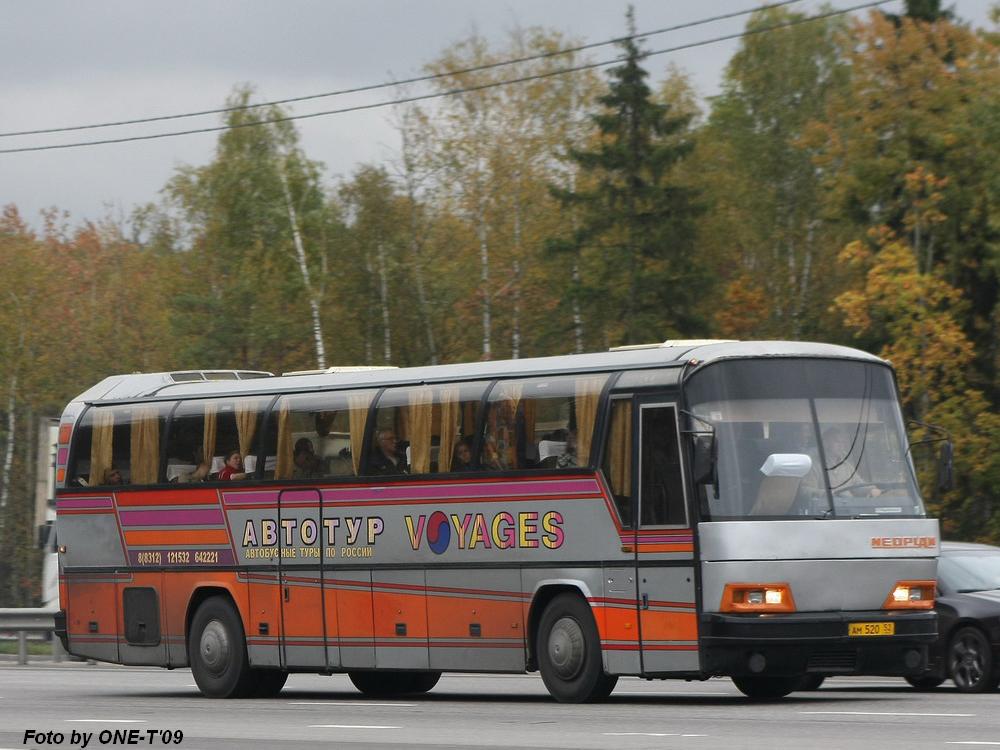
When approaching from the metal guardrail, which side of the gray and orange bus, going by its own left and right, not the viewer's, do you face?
back

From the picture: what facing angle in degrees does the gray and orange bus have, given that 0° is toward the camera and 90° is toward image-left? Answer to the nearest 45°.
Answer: approximately 315°

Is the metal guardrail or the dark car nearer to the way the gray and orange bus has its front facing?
the dark car
